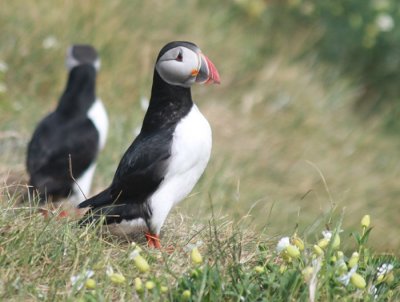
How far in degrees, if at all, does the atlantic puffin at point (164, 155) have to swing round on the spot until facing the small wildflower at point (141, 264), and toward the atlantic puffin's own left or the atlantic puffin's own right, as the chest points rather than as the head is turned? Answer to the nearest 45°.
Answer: approximately 90° to the atlantic puffin's own right

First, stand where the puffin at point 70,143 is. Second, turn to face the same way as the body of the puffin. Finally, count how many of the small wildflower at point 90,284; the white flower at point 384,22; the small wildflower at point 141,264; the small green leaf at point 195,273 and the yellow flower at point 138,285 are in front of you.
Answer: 1

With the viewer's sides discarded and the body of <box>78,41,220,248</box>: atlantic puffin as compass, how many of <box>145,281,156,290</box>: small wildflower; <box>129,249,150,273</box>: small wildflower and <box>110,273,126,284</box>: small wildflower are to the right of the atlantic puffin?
3

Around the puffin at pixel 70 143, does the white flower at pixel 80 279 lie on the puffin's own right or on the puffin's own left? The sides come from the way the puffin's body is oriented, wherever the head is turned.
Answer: on the puffin's own right

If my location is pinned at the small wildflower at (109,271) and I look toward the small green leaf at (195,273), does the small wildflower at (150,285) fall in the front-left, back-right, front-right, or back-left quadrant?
front-right

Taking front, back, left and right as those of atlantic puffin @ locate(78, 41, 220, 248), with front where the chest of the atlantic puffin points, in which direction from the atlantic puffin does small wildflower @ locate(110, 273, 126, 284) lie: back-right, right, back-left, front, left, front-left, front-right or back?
right

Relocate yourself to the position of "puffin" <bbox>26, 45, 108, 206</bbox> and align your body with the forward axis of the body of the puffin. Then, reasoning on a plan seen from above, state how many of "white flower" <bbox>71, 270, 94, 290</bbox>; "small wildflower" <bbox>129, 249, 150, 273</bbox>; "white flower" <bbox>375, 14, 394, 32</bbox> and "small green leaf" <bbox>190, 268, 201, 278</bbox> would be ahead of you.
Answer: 1

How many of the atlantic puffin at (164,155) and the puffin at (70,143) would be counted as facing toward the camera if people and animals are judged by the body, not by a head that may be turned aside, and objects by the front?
0

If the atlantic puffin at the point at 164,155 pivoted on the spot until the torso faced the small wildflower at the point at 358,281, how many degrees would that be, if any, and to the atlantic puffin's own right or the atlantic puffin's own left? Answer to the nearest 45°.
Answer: approximately 45° to the atlantic puffin's own right

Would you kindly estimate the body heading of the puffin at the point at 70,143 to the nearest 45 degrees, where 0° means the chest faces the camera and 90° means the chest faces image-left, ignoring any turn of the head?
approximately 225°

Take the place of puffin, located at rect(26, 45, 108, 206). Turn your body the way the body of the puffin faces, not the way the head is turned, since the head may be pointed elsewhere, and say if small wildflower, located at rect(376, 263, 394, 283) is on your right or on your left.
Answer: on your right

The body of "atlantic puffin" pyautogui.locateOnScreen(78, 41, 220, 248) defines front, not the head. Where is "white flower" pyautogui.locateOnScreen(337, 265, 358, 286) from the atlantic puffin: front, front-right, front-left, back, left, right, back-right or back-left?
front-right

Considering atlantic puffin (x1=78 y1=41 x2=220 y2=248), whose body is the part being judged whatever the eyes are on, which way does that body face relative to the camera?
to the viewer's right
